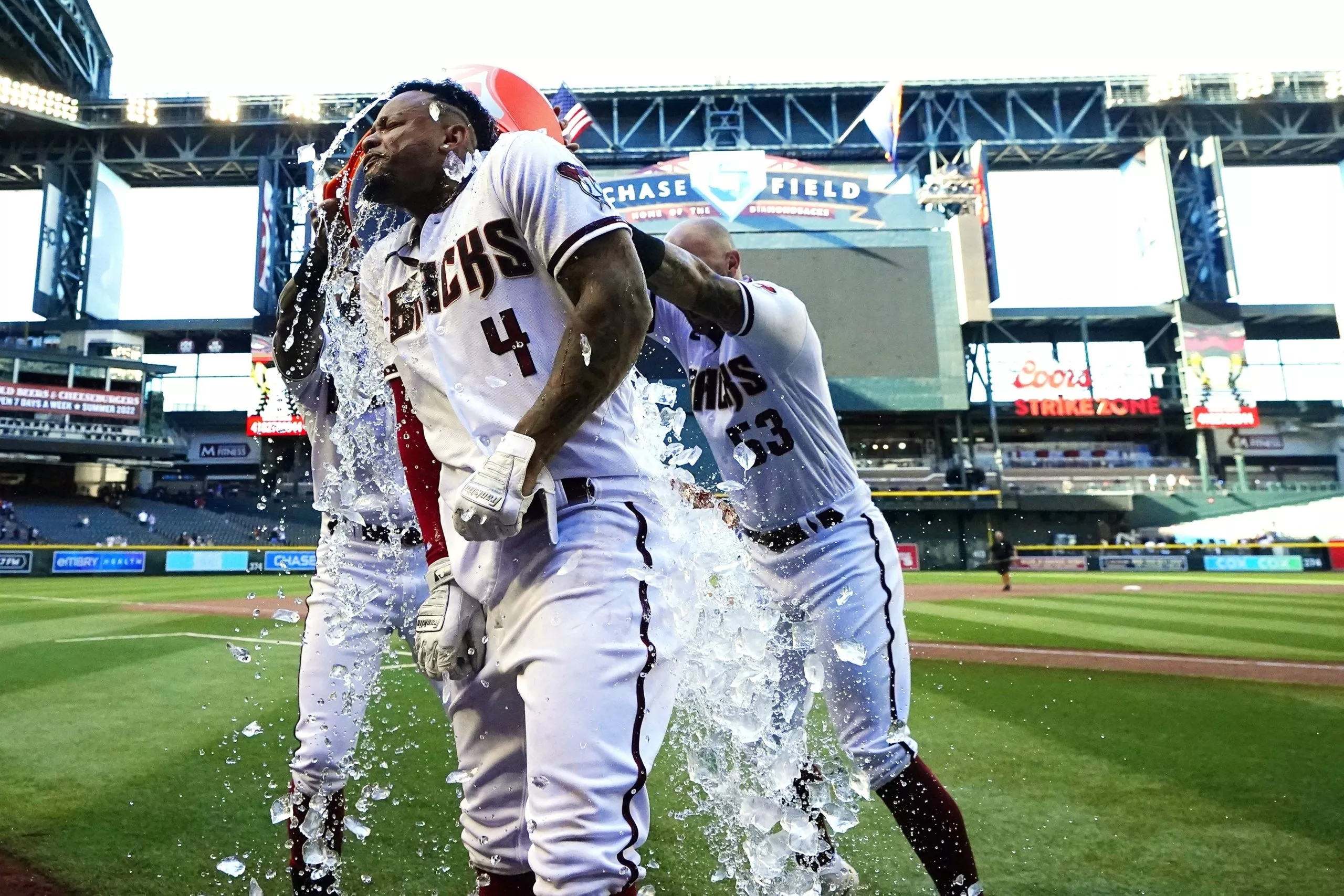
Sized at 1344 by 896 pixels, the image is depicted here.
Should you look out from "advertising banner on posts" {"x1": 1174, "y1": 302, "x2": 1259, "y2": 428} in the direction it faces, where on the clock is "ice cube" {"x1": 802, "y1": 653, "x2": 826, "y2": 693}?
The ice cube is roughly at 12 o'clock from the advertising banner on posts.

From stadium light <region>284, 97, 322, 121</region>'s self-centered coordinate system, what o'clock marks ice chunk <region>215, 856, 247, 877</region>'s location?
The ice chunk is roughly at 12 o'clock from the stadium light.

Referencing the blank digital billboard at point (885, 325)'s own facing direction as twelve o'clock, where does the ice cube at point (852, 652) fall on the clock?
The ice cube is roughly at 12 o'clock from the blank digital billboard.

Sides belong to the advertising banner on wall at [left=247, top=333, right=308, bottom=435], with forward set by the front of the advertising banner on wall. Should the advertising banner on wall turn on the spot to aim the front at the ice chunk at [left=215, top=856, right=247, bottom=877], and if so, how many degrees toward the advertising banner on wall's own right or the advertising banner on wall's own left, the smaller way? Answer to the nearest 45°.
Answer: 0° — it already faces it

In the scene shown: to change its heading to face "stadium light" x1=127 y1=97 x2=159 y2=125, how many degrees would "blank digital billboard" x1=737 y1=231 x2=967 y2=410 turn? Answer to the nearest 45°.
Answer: approximately 90° to its right

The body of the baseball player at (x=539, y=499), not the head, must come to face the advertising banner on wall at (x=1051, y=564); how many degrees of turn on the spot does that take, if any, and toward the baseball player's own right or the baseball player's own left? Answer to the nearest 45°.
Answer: approximately 180°

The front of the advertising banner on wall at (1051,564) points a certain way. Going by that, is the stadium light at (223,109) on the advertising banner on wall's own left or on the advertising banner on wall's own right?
on the advertising banner on wall's own right

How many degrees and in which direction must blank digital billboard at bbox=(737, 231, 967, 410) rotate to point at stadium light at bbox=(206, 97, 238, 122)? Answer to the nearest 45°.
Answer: approximately 90° to its right

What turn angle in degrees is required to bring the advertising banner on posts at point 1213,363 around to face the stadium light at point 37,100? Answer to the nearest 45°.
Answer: approximately 45° to its right
